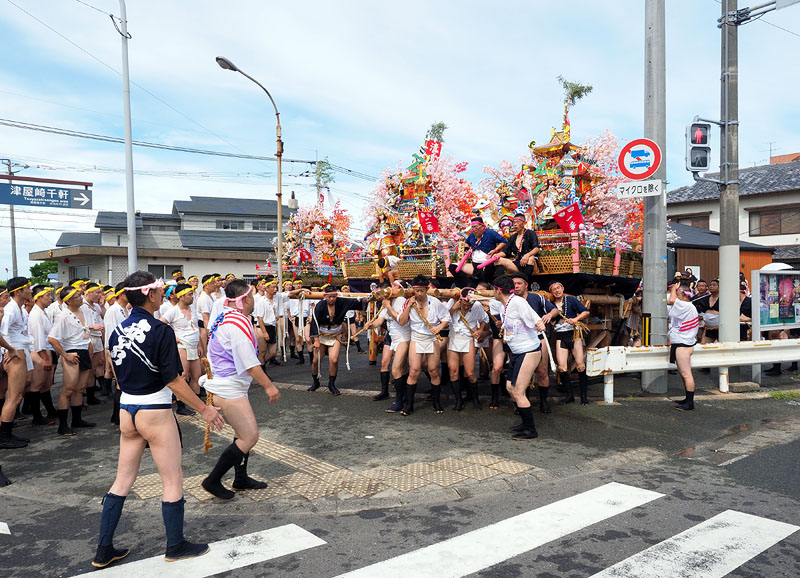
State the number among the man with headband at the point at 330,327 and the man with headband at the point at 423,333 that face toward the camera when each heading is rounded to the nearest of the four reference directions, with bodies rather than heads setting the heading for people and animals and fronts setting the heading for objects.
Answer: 2

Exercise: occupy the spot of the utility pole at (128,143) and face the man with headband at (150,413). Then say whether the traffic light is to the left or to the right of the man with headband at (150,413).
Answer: left

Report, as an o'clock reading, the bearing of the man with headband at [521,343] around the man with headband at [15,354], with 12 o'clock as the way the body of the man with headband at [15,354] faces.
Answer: the man with headband at [521,343] is roughly at 1 o'clock from the man with headband at [15,354].

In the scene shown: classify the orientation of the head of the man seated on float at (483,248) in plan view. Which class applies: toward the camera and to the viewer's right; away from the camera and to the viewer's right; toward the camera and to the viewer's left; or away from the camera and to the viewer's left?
toward the camera and to the viewer's left

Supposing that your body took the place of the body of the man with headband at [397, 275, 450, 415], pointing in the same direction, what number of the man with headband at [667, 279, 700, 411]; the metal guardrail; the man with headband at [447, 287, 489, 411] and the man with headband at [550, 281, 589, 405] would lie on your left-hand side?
4

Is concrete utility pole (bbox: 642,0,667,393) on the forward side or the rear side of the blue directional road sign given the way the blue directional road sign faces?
on the forward side

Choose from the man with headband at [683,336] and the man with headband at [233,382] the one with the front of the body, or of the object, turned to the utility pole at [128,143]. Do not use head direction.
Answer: the man with headband at [683,336]

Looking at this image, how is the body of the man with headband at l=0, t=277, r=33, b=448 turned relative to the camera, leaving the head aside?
to the viewer's right

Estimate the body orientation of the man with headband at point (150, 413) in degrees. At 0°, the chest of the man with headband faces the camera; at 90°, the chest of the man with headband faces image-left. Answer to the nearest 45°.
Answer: approximately 225°

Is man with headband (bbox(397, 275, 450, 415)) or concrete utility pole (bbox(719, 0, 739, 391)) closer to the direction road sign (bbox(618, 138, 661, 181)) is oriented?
the man with headband

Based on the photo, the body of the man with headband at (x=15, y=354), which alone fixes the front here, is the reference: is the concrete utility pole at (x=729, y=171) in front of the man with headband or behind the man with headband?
in front

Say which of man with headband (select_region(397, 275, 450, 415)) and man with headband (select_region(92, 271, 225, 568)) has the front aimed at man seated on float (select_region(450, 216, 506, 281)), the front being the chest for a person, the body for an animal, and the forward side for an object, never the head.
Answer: man with headband (select_region(92, 271, 225, 568))
